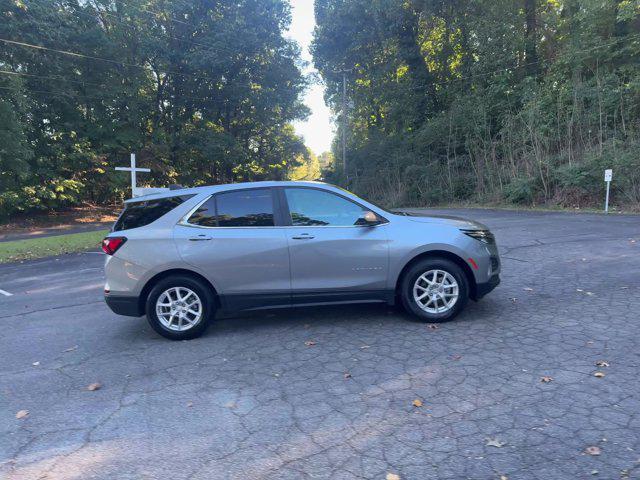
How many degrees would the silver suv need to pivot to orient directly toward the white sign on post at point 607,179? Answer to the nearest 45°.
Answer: approximately 45° to its left

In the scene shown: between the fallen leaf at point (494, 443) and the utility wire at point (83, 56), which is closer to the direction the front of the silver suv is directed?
the fallen leaf

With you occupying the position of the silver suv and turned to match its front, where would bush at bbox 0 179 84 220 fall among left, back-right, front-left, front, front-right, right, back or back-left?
back-left

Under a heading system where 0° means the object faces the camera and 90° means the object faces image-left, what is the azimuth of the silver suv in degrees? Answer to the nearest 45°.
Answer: approximately 270°

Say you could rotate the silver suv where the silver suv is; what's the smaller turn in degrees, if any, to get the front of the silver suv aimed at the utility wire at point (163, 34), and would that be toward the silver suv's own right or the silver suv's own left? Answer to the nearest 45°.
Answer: approximately 90° to the silver suv's own left

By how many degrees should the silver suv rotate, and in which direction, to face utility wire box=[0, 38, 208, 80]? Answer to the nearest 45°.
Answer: approximately 135° to its left

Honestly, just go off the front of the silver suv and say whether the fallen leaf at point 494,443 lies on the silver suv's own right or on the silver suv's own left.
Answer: on the silver suv's own right
